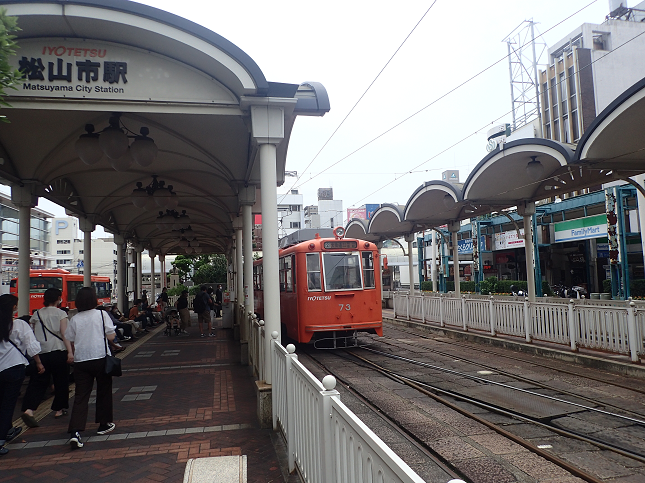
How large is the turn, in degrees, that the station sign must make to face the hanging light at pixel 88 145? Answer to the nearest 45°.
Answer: approximately 180°

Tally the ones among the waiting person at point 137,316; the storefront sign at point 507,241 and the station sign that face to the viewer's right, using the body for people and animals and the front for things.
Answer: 1

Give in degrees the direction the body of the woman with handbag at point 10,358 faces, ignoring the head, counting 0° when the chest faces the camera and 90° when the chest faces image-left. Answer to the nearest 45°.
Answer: approximately 225°

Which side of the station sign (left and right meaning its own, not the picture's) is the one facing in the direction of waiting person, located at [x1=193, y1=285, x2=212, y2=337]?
back

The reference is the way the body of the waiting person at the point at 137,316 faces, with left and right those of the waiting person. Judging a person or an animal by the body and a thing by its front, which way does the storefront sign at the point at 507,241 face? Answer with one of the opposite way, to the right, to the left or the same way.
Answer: the opposite way

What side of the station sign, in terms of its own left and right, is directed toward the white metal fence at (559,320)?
left

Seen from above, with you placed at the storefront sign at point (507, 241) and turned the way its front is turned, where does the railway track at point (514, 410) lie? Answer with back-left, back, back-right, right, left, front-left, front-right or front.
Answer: front-left

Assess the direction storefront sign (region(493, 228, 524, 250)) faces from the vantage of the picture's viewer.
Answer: facing the viewer and to the left of the viewer

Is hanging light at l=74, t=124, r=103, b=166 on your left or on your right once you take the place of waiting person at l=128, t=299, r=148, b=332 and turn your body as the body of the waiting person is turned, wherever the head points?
on your right

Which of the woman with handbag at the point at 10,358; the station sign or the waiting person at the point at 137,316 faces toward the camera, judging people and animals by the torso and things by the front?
the station sign

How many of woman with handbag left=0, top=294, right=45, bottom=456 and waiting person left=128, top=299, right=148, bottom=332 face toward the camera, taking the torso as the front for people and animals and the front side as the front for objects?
0

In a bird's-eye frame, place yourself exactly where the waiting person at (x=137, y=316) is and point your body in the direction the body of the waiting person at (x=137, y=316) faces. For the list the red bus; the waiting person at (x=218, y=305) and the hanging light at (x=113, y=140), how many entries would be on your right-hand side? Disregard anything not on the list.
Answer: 1

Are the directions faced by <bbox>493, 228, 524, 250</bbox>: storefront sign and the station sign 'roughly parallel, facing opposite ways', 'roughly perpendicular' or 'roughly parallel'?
roughly perpendicular

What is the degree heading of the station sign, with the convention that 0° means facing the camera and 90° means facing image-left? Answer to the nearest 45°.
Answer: approximately 0°

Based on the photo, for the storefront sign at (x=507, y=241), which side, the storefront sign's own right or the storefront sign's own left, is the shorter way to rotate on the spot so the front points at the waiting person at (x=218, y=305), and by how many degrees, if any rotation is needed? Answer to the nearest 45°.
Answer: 0° — it already faces them

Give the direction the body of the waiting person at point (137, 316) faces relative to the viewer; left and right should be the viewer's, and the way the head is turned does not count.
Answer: facing to the right of the viewer

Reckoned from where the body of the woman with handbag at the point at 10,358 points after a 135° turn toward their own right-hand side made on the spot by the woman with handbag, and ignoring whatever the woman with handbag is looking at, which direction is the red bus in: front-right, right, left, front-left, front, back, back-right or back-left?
back

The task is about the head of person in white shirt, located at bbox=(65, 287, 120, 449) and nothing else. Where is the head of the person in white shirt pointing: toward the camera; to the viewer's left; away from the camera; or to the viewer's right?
away from the camera
